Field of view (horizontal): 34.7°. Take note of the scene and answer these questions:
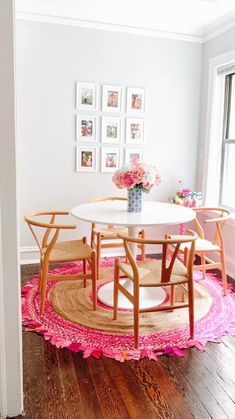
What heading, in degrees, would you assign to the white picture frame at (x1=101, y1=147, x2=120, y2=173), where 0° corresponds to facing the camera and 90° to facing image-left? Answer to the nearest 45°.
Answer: approximately 0°

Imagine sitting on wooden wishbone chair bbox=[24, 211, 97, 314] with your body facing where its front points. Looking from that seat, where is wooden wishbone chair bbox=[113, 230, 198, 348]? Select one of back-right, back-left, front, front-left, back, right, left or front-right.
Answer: front-right

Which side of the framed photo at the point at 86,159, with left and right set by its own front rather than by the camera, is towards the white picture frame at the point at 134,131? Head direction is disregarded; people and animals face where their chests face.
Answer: left

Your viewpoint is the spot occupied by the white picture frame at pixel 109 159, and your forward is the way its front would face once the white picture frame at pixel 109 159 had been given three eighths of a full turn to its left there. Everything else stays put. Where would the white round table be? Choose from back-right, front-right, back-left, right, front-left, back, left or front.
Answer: back-right

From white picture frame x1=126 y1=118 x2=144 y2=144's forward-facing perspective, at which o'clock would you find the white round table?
The white round table is roughly at 12 o'clock from the white picture frame.

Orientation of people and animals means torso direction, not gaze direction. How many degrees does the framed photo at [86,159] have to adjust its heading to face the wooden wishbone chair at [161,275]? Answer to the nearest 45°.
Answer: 0° — it already faces it

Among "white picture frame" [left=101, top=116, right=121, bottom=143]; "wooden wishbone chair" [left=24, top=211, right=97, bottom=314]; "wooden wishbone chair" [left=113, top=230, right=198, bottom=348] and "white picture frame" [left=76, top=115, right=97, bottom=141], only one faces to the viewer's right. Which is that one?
"wooden wishbone chair" [left=24, top=211, right=97, bottom=314]

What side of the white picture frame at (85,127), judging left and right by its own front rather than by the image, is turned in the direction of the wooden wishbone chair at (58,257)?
front

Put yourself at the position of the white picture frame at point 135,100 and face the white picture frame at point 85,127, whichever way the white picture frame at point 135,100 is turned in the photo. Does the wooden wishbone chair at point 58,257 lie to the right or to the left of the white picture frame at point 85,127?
left

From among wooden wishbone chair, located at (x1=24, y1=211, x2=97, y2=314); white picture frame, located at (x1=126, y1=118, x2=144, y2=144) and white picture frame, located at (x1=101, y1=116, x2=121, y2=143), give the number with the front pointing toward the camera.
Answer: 2

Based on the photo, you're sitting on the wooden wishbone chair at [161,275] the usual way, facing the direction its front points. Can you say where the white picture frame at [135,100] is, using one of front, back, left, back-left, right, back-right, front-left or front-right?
front-right

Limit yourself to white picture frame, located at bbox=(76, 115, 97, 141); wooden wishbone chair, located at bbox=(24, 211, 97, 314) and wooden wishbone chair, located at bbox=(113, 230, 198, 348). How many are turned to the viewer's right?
1
